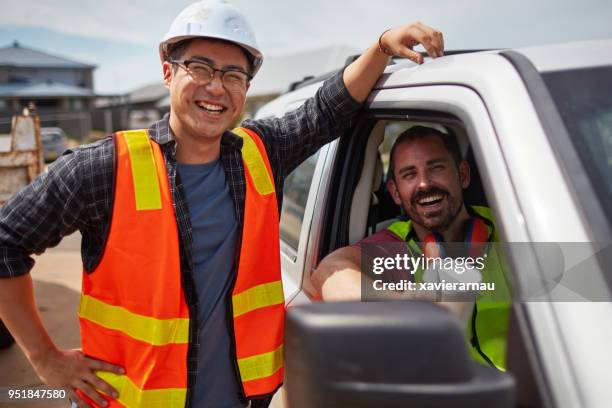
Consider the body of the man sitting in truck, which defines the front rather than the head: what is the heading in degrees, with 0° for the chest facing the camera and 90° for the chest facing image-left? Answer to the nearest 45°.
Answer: approximately 0°

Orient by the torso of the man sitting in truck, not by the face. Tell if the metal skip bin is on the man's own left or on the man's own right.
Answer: on the man's own right
